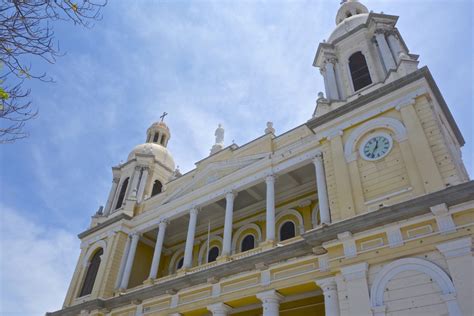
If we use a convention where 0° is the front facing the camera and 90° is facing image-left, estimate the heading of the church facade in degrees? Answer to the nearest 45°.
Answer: approximately 45°
